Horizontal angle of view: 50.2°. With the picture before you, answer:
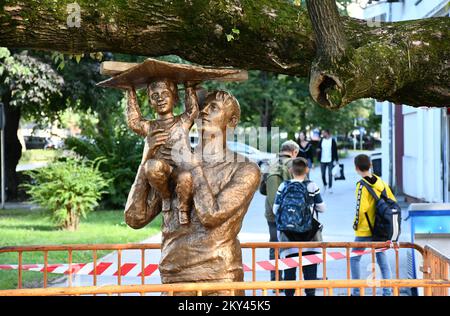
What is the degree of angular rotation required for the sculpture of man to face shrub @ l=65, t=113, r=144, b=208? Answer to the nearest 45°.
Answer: approximately 135° to its right

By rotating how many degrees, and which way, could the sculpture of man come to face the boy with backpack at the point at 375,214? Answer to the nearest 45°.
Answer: approximately 180°

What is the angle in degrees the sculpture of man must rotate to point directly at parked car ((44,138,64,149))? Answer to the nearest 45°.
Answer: approximately 135° to its right

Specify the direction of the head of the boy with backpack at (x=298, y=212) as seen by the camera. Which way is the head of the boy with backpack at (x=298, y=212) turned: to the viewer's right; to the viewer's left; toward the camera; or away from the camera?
away from the camera

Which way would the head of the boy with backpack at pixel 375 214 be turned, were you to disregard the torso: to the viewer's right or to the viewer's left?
to the viewer's left

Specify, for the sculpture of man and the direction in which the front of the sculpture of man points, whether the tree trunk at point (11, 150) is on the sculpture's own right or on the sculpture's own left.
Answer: on the sculpture's own right

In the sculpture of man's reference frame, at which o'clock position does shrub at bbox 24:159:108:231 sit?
The shrub is roughly at 4 o'clock from the sculpture of man.

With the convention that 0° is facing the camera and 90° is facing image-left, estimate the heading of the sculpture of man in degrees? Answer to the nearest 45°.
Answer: approximately 45°
